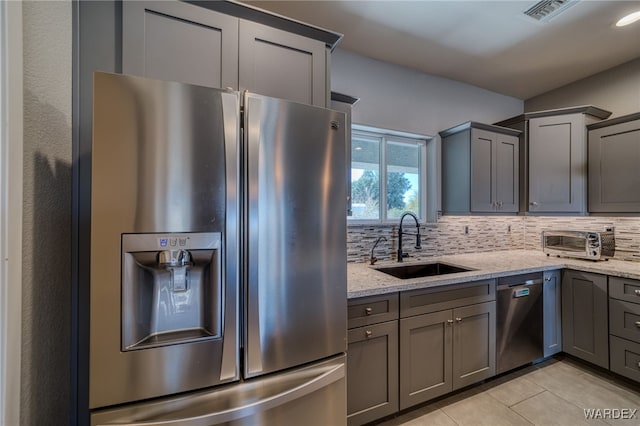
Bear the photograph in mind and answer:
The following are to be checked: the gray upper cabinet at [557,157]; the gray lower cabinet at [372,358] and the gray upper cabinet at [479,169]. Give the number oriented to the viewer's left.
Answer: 0

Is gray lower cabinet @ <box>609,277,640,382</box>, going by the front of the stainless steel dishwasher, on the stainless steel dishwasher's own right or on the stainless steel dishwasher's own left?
on the stainless steel dishwasher's own left

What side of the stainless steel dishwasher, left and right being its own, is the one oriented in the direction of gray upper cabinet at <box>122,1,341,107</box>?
right

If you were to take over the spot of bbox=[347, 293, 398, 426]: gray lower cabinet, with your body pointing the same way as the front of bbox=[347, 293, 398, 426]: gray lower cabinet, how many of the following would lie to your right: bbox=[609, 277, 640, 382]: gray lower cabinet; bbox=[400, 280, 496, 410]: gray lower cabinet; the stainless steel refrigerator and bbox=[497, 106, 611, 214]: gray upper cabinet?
1

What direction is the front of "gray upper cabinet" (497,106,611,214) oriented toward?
toward the camera

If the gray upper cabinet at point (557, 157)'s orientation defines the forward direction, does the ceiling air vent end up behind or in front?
in front

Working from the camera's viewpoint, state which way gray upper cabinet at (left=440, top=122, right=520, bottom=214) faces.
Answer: facing the viewer and to the right of the viewer

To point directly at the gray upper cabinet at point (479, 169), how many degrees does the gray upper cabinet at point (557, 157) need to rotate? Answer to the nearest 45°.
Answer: approximately 45° to its right

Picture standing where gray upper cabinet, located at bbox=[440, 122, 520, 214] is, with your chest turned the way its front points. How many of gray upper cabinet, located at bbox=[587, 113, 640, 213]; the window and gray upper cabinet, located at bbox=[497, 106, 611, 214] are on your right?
1
